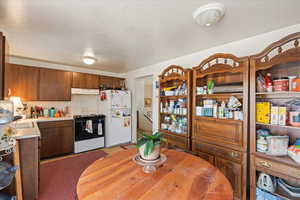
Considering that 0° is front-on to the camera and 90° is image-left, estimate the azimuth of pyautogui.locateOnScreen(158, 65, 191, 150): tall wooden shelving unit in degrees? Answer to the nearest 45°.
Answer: approximately 45°

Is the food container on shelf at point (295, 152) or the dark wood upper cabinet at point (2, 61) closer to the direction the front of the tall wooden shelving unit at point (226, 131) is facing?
the dark wood upper cabinet

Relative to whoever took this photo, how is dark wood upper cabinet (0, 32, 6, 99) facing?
facing to the right of the viewer

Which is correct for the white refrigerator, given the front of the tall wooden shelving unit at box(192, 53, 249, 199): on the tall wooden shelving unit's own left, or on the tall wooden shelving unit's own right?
on the tall wooden shelving unit's own right

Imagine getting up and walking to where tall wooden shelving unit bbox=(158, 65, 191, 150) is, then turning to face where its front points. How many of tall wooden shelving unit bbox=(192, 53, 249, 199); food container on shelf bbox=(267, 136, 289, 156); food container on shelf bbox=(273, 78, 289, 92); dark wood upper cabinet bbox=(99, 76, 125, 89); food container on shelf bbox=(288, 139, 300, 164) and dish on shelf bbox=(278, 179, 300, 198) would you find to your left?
5

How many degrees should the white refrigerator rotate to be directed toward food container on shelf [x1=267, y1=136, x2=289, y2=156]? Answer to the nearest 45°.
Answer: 0° — it already faces it

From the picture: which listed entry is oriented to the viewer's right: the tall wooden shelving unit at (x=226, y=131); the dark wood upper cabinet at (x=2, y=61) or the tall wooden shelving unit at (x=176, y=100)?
the dark wood upper cabinet

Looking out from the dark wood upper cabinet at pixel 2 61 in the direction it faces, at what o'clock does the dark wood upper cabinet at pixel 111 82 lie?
the dark wood upper cabinet at pixel 111 82 is roughly at 11 o'clock from the dark wood upper cabinet at pixel 2 61.
